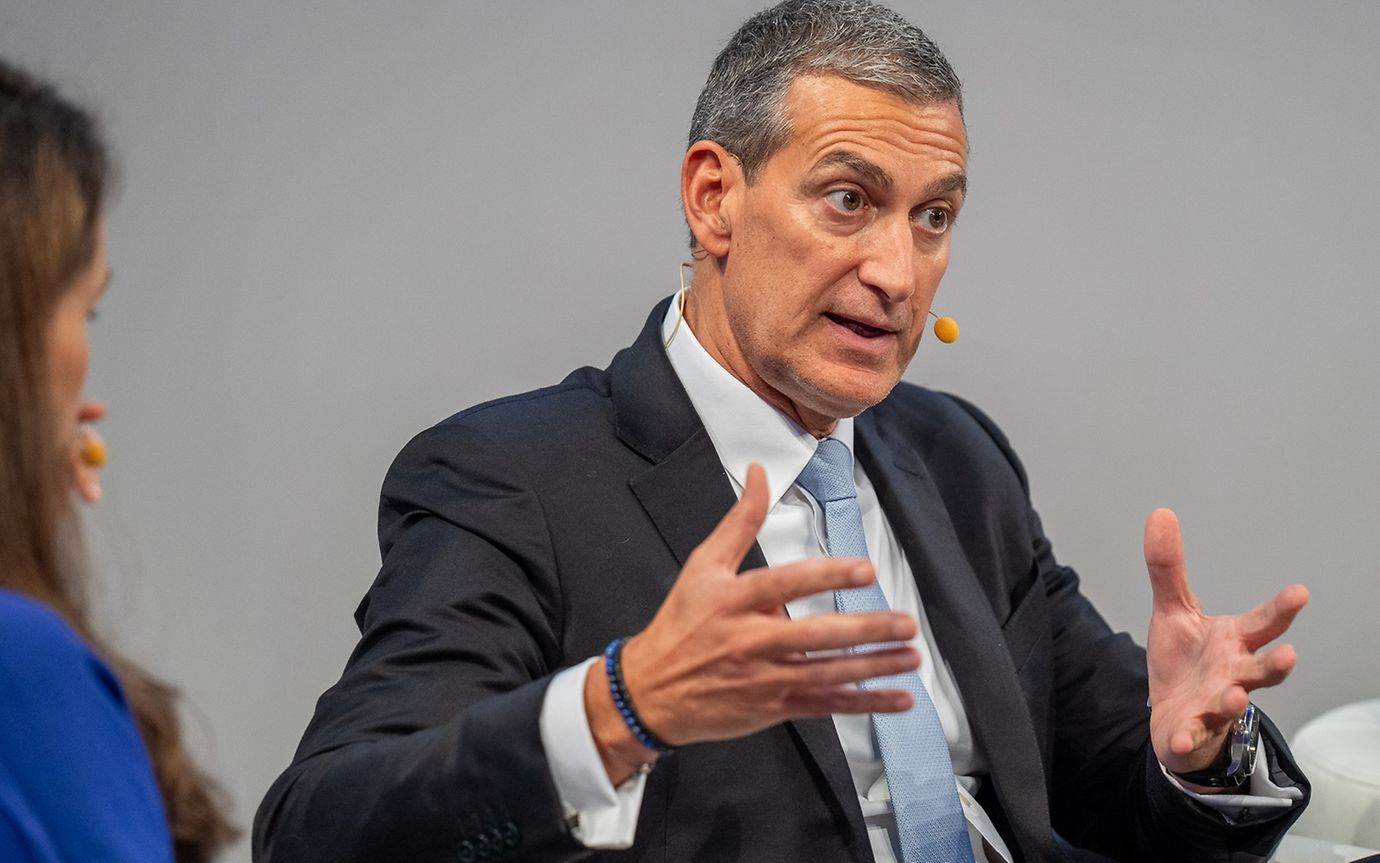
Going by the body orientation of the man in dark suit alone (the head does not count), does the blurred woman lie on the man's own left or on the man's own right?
on the man's own right

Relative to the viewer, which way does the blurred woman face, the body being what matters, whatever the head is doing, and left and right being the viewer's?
facing away from the viewer and to the right of the viewer

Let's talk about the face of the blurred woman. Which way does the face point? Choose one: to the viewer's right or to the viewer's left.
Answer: to the viewer's right

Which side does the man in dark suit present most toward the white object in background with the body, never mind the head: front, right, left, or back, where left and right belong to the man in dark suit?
left

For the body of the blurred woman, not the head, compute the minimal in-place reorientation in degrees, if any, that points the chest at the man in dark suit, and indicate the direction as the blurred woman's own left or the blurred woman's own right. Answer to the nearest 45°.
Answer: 0° — they already face them
